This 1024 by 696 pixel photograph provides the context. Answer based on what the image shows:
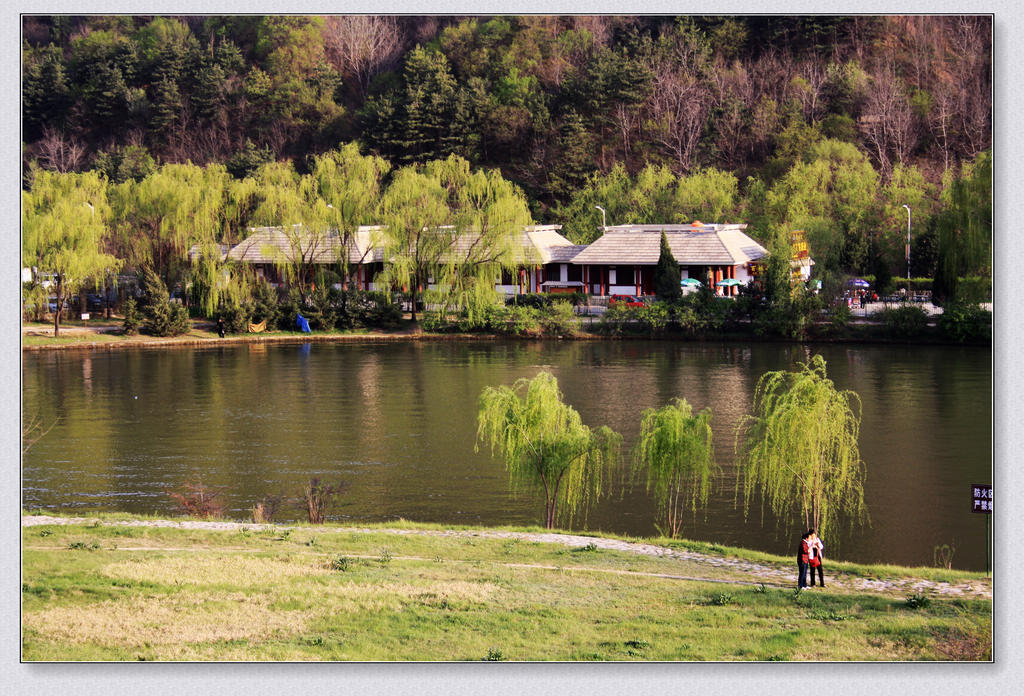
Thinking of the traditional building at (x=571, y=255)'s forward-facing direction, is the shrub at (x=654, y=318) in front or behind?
in front

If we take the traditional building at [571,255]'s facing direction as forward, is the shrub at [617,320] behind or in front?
in front

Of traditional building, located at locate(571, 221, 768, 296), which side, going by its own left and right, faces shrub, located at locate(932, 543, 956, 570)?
front

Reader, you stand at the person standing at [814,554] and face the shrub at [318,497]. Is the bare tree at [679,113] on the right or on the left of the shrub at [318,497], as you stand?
right

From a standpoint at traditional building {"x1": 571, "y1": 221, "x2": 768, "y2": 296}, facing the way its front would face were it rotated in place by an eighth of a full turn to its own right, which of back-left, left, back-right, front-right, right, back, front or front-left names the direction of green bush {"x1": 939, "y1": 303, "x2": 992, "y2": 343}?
left

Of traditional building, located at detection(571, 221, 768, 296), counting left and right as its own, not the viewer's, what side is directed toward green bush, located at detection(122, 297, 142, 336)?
right

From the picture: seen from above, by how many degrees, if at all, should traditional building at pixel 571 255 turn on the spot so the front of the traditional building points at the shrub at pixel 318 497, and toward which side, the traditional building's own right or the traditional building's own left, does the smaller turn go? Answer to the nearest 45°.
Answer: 0° — it already faces it

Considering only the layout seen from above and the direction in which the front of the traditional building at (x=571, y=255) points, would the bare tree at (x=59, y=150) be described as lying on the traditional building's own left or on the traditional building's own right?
on the traditional building's own right

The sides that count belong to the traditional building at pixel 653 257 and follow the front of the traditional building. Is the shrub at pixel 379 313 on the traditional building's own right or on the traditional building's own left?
on the traditional building's own right

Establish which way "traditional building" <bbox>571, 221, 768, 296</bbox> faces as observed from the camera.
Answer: facing the viewer

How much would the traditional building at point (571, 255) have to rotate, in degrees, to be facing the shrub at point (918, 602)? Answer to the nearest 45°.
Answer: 0° — it already faces it

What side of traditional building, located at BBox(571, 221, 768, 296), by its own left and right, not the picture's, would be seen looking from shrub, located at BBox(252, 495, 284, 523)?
front

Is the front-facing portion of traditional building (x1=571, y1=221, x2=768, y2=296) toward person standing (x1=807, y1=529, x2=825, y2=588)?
yes
